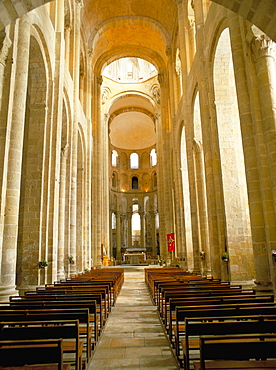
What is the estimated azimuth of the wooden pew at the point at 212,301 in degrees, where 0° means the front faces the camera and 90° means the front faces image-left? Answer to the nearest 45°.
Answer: approximately 180°

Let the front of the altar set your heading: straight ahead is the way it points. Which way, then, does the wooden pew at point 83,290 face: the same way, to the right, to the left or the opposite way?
the opposite way

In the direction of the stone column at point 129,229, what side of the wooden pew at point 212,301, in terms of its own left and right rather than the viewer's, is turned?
front

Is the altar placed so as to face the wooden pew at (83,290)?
yes

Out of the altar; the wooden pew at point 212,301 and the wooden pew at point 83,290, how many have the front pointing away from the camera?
2

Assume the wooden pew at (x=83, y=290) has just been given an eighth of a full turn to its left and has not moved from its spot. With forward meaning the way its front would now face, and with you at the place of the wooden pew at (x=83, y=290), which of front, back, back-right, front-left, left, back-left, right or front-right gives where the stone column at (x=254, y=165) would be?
back-right

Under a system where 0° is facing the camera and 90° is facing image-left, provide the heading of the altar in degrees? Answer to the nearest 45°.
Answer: approximately 0°

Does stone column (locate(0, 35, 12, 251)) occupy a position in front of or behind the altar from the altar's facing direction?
in front

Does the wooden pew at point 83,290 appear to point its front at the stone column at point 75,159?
yes

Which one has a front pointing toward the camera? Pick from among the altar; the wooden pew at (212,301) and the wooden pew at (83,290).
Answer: the altar

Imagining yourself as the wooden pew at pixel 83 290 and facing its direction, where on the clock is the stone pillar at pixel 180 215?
The stone pillar is roughly at 1 o'clock from the wooden pew.

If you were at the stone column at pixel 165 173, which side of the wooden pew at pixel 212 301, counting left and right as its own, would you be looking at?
front

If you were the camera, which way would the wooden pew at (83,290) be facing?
facing away from the viewer
